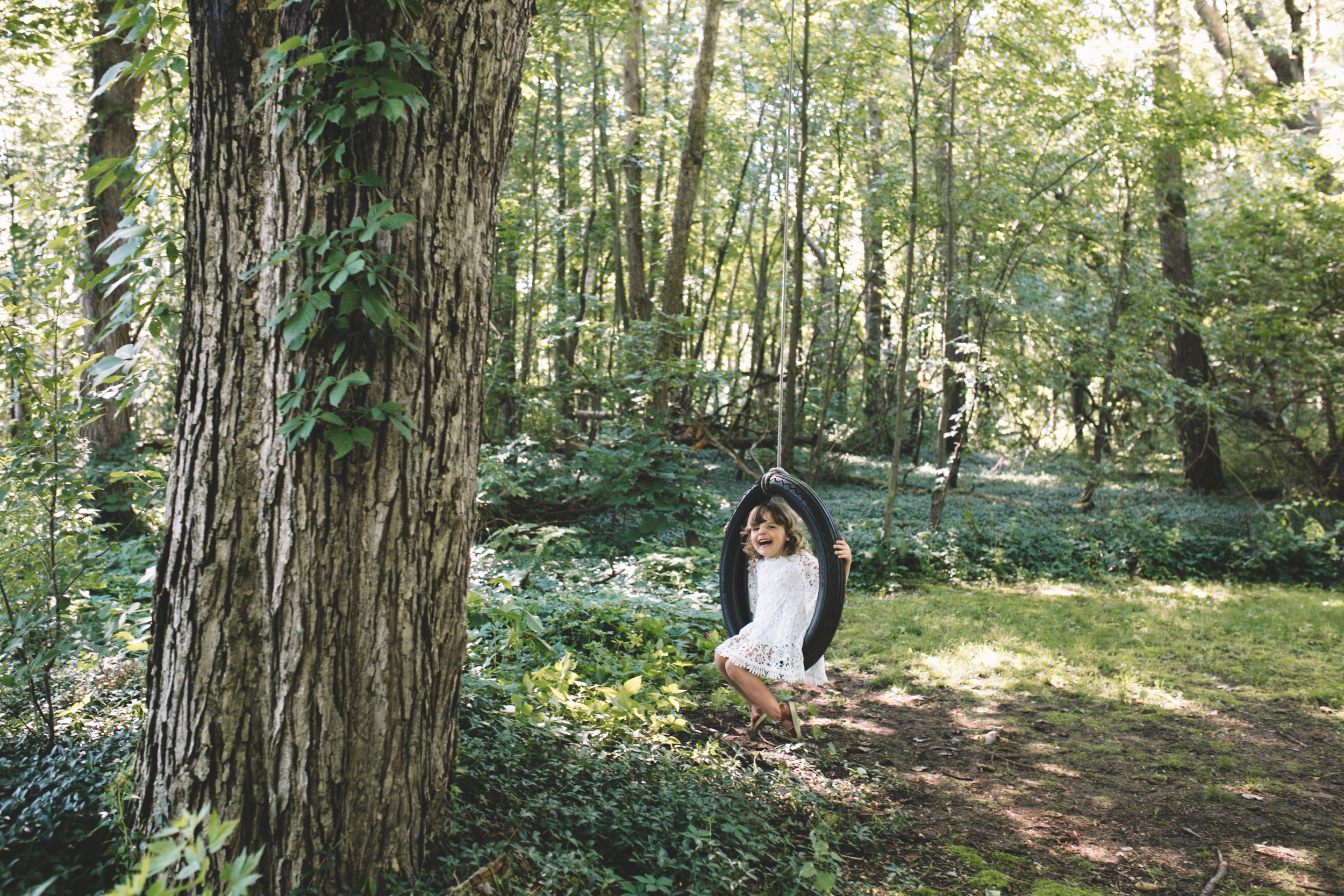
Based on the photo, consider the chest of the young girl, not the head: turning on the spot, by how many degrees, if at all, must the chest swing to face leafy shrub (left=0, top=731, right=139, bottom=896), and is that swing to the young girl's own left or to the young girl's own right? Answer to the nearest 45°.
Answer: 0° — they already face it

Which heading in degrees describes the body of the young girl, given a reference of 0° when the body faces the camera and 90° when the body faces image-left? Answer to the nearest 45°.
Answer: approximately 45°

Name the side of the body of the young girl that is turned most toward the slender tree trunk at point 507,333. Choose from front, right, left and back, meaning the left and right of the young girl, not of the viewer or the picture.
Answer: right

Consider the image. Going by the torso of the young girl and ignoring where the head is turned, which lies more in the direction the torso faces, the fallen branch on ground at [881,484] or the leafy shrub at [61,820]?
the leafy shrub

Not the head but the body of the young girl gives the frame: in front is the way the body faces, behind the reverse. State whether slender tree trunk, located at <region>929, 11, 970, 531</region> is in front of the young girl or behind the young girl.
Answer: behind

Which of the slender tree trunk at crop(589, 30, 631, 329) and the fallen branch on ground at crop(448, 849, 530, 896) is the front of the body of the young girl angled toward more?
the fallen branch on ground

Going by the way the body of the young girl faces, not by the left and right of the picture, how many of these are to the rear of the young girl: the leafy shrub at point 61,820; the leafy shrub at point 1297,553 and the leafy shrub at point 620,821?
1

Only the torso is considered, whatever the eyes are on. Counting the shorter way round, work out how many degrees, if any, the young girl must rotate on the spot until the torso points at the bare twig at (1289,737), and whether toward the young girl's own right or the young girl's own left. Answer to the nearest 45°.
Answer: approximately 135° to the young girl's own left

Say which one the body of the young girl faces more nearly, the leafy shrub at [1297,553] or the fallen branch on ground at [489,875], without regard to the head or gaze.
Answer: the fallen branch on ground

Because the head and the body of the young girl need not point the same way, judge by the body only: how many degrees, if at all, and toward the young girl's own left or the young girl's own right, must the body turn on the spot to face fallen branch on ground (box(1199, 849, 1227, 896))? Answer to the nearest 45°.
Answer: approximately 90° to the young girl's own left

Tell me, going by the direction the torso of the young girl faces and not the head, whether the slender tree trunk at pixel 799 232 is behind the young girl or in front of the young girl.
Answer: behind

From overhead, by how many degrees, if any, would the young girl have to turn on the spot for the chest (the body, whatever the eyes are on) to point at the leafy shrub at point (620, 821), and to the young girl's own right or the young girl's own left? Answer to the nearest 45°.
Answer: approximately 45° to the young girl's own left

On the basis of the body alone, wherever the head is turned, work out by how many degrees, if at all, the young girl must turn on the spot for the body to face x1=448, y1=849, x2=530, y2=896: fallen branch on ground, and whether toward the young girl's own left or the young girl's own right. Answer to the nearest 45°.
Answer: approximately 45° to the young girl's own left

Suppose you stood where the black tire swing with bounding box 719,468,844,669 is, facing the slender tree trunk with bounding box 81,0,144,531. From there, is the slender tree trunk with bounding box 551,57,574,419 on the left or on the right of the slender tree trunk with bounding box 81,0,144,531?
right
